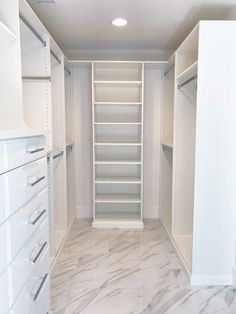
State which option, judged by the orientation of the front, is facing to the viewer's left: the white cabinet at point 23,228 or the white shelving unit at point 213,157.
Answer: the white shelving unit

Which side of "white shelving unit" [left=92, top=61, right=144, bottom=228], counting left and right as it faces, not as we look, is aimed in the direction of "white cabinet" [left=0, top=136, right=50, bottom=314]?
front

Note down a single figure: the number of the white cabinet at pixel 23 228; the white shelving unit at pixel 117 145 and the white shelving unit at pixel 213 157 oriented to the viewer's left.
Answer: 1

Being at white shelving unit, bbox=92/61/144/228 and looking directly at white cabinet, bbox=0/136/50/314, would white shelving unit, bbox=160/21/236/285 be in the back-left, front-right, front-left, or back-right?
front-left

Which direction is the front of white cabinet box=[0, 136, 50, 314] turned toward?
to the viewer's right

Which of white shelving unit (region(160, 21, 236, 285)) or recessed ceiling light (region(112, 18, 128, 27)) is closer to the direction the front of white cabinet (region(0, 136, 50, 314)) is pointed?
the white shelving unit

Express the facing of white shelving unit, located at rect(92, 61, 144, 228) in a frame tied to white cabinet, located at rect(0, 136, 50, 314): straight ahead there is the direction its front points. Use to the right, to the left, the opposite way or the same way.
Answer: to the right

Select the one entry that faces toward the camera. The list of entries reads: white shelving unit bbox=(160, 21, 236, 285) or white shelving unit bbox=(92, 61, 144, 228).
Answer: white shelving unit bbox=(92, 61, 144, 228)

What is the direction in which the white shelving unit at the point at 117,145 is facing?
toward the camera

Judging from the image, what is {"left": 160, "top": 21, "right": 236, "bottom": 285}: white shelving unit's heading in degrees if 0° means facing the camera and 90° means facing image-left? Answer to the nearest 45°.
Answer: approximately 90°

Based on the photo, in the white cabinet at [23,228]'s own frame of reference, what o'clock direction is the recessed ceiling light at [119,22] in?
The recessed ceiling light is roughly at 10 o'clock from the white cabinet.

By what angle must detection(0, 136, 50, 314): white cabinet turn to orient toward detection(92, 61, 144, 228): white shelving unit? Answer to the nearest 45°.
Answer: approximately 45° to its left

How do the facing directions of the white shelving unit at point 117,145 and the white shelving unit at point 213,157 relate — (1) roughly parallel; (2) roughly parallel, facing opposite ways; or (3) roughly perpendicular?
roughly perpendicular
